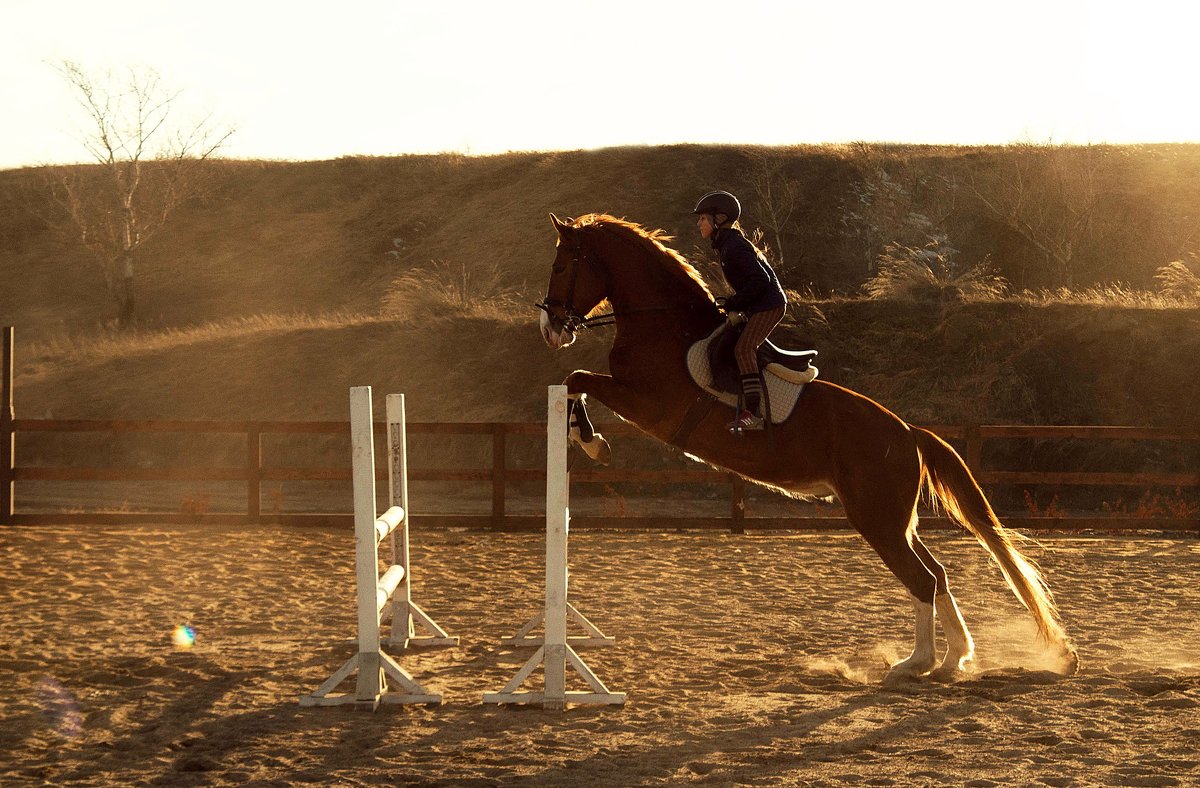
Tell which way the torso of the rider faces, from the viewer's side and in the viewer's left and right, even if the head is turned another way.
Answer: facing to the left of the viewer

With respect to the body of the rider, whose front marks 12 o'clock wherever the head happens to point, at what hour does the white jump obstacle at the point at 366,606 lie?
The white jump obstacle is roughly at 11 o'clock from the rider.

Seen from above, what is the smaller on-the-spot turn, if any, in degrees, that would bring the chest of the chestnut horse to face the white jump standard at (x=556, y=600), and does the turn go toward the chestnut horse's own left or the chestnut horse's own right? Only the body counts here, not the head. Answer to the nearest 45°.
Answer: approximately 45° to the chestnut horse's own left

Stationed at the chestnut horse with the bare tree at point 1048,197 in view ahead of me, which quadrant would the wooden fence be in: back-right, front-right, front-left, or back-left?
front-left

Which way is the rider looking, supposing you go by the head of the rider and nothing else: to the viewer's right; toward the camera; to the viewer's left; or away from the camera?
to the viewer's left

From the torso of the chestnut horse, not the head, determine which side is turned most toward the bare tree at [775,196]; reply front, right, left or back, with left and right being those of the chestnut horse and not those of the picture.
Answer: right

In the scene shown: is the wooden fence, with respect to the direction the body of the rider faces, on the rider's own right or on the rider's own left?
on the rider's own right

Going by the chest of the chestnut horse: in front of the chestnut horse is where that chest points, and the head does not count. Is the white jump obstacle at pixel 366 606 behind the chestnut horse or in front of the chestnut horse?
in front

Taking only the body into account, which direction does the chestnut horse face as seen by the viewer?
to the viewer's left
